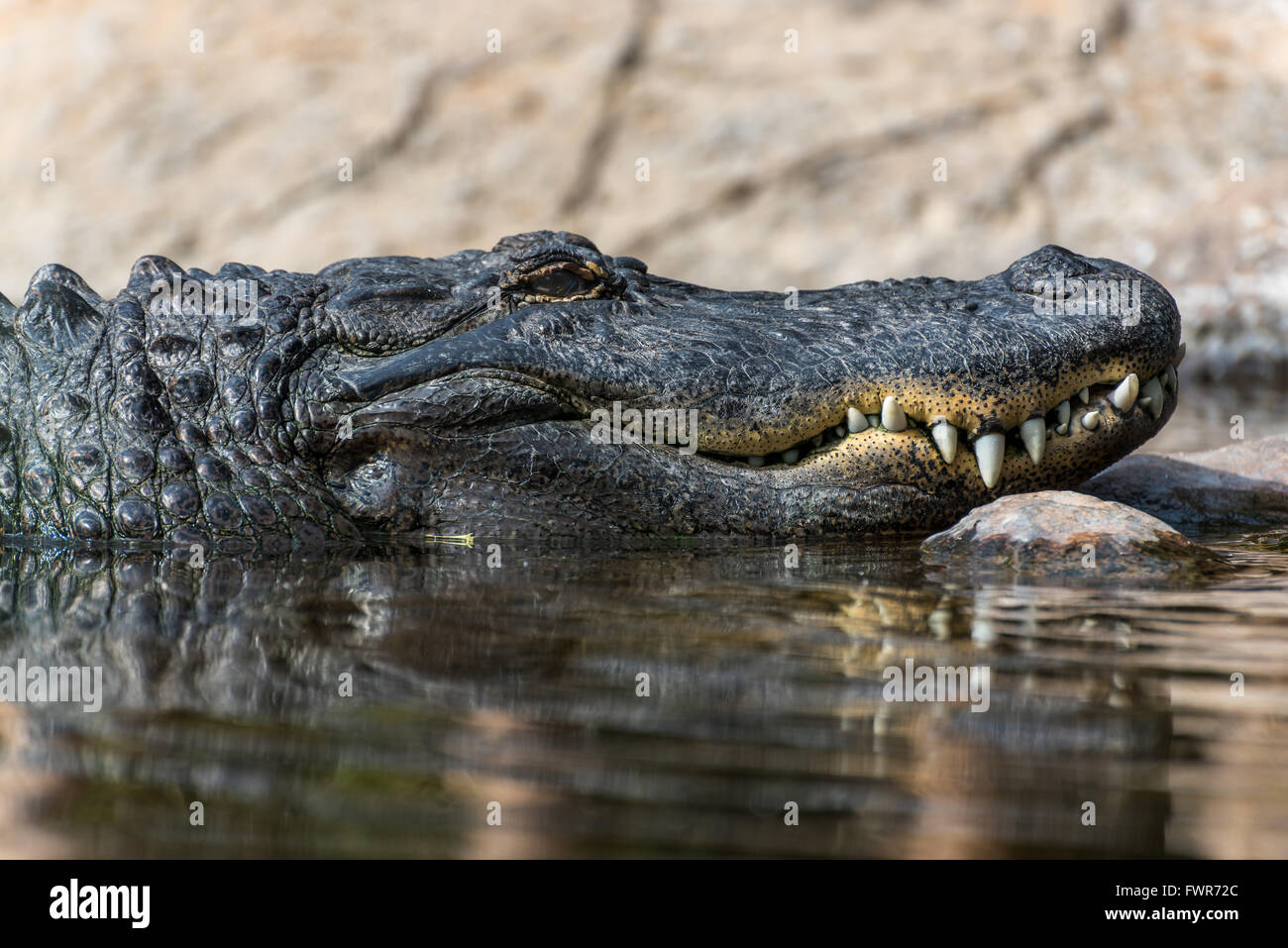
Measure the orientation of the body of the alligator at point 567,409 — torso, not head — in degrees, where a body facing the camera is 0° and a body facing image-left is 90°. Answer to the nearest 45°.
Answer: approximately 270°
